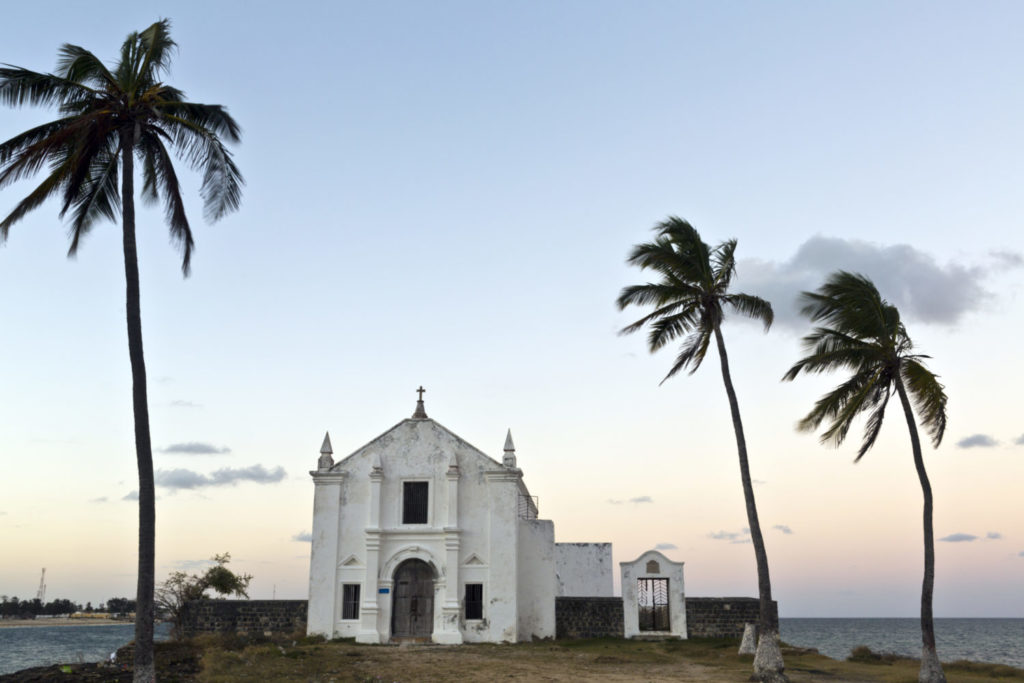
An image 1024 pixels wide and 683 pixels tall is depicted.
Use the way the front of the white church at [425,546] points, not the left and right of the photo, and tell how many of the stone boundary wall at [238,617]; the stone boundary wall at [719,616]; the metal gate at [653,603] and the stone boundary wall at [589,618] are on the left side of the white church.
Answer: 3

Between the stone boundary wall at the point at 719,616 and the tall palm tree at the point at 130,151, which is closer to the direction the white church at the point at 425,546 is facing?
the tall palm tree

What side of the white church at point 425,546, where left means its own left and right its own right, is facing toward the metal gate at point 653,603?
left

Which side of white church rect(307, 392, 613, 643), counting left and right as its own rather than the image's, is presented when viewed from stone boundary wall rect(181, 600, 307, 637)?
right

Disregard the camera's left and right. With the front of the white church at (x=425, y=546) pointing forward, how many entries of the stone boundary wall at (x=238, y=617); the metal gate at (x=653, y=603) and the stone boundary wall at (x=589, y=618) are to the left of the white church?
2

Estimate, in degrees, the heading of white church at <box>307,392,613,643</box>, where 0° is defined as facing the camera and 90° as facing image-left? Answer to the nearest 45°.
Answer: approximately 0°

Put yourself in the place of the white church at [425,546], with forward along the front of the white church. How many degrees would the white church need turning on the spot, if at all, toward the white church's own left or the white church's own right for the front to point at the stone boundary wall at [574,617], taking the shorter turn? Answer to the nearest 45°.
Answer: approximately 90° to the white church's own left

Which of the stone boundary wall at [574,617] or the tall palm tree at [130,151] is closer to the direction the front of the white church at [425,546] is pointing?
the tall palm tree

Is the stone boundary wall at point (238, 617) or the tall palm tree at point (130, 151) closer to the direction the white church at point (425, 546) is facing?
the tall palm tree

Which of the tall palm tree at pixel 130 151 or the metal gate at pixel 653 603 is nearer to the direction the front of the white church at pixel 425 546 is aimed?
the tall palm tree

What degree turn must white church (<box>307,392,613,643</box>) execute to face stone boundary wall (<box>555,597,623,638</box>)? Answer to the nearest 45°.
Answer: approximately 90° to its left
